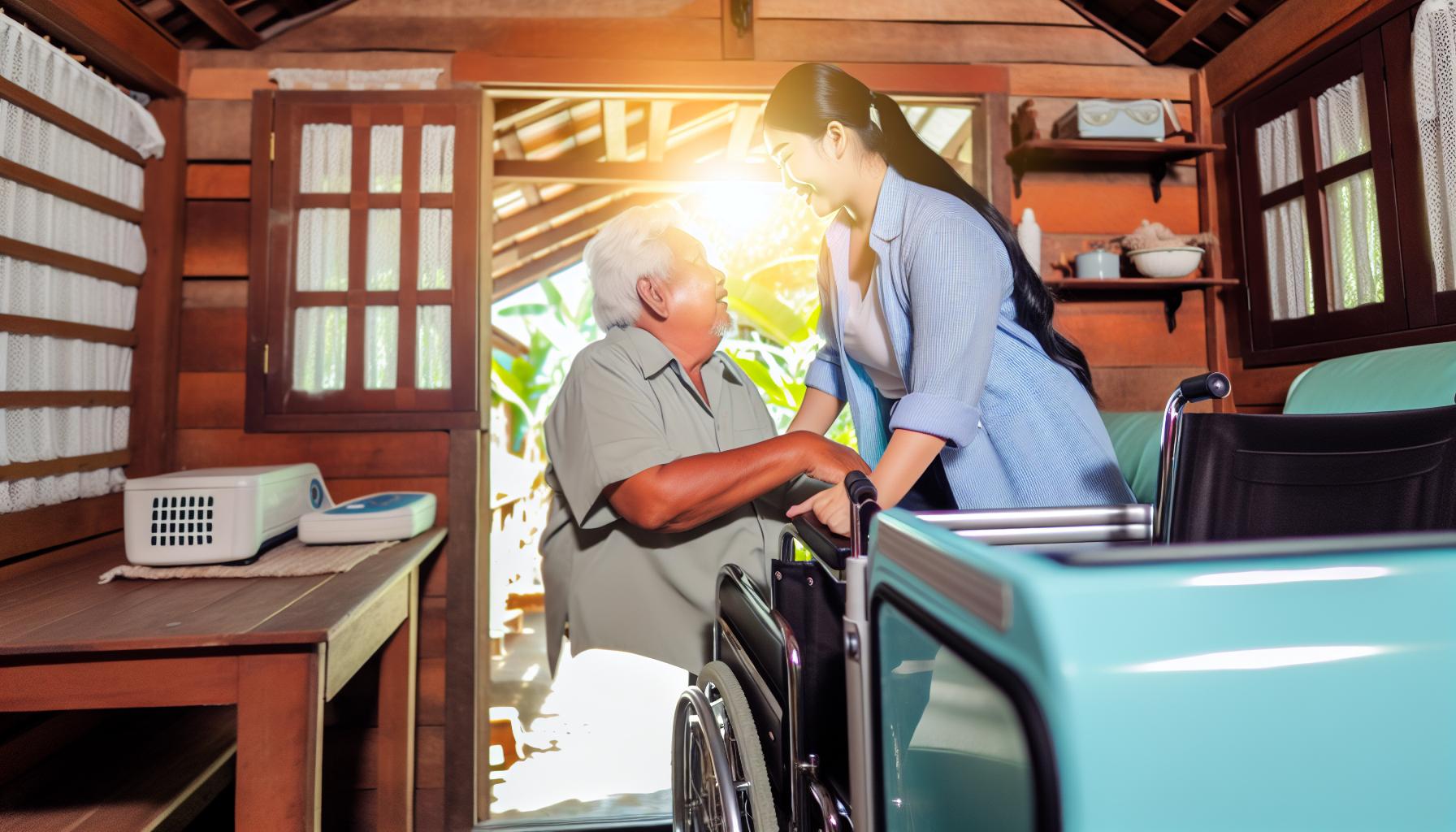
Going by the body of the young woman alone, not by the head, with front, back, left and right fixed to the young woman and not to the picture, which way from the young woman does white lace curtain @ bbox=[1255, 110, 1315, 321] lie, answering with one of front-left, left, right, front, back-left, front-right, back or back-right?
back

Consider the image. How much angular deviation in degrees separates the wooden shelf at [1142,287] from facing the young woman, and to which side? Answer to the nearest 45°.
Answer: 0° — it already faces them

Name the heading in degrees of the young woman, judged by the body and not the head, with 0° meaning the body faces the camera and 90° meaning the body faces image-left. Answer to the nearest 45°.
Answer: approximately 45°

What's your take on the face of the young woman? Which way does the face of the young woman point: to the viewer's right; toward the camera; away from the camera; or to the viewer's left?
to the viewer's left

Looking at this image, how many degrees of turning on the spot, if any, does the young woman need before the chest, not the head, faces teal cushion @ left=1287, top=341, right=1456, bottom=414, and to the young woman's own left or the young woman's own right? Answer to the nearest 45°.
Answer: approximately 180°

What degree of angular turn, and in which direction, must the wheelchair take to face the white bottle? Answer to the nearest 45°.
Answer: approximately 45° to its right

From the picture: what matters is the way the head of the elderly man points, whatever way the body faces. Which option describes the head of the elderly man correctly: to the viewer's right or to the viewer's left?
to the viewer's right

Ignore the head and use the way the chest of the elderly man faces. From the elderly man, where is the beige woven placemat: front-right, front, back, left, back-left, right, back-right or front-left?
back-right

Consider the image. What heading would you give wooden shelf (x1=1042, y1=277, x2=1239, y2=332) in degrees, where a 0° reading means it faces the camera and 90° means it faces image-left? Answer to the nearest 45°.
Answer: approximately 0°

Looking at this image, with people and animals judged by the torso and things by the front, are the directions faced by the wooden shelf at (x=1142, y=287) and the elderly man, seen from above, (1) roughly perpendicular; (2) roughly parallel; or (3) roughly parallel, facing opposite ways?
roughly perpendicular

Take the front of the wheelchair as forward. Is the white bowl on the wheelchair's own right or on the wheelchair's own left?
on the wheelchair's own right

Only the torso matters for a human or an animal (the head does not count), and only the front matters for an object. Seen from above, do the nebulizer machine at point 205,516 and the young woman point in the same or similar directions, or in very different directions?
very different directions
